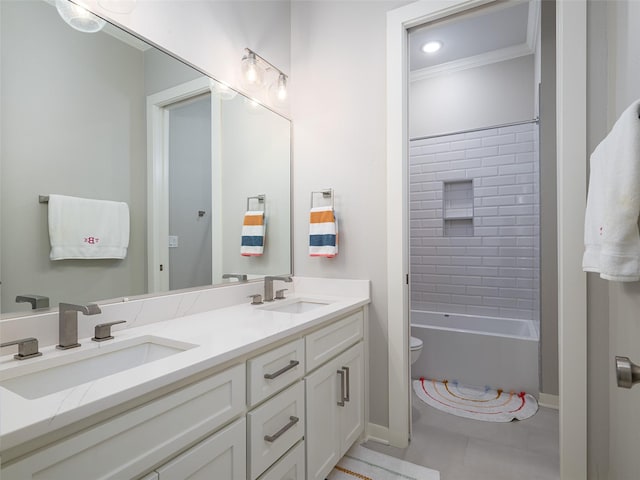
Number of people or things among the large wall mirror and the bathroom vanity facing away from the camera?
0

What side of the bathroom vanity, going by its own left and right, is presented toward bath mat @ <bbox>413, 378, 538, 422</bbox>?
left

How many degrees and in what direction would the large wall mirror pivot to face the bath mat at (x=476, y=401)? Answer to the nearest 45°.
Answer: approximately 45° to its left

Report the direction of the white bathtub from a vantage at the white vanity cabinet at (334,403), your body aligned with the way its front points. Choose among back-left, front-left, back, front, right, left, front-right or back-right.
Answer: left

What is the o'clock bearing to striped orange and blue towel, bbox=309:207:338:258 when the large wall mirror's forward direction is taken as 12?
The striped orange and blue towel is roughly at 10 o'clock from the large wall mirror.

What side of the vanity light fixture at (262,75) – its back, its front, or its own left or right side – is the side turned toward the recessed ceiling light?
left

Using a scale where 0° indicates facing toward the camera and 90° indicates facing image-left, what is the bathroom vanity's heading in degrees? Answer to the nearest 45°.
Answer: approximately 315°

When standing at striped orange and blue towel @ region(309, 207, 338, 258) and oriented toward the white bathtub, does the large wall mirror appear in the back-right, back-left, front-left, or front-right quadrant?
back-right

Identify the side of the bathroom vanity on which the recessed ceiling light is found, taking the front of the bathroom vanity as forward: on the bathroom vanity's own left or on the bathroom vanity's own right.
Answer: on the bathroom vanity's own left

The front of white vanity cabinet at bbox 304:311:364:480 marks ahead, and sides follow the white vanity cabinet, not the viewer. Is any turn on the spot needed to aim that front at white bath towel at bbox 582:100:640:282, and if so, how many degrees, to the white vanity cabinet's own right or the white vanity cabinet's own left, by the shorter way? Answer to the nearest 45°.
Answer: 0° — it already faces it
